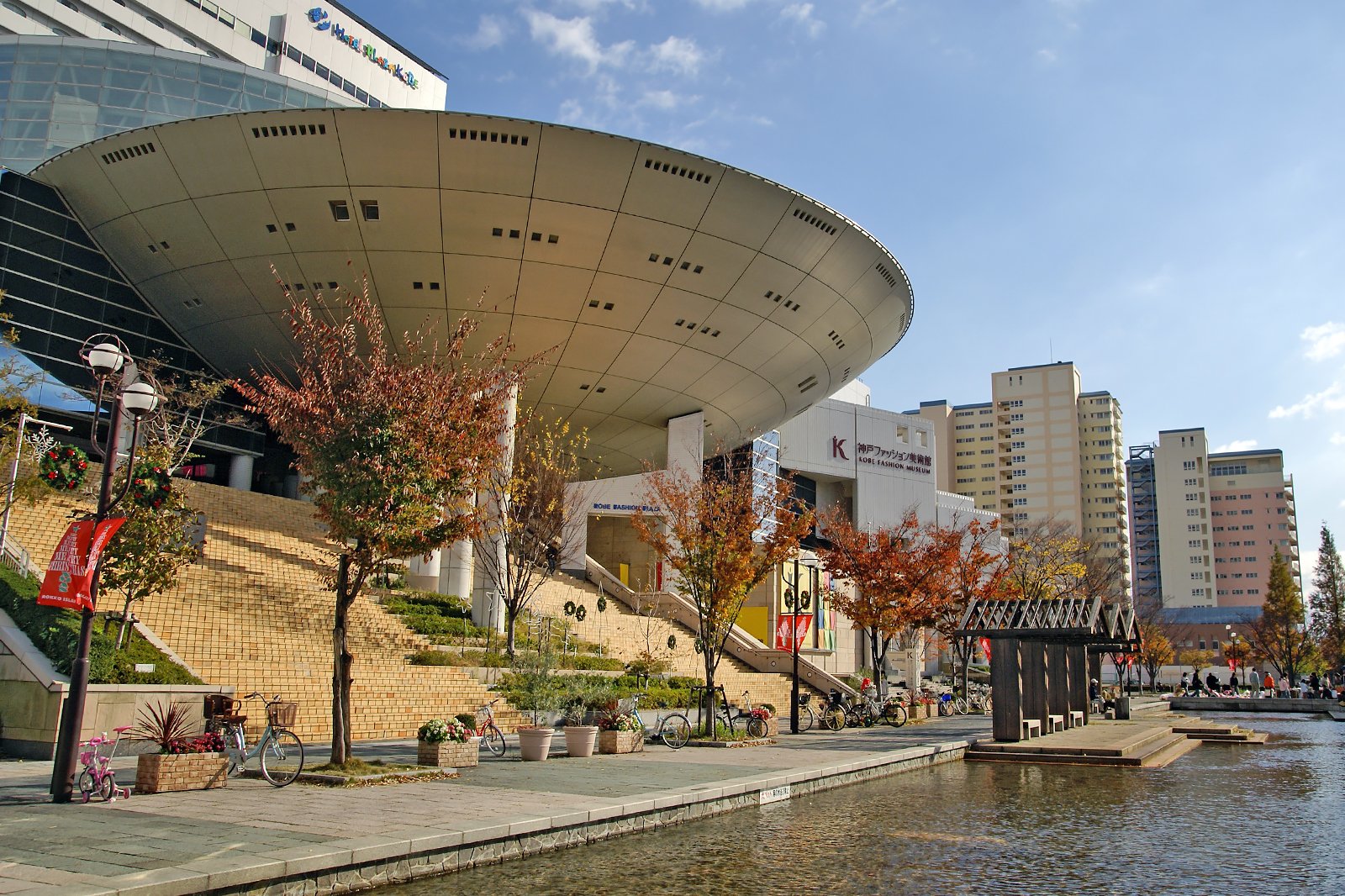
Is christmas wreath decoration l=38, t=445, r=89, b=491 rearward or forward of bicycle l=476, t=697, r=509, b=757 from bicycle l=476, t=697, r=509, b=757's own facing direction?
rearward

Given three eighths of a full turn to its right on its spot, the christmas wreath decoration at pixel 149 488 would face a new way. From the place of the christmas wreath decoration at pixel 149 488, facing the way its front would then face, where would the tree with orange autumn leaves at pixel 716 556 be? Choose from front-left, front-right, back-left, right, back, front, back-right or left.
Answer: back-right

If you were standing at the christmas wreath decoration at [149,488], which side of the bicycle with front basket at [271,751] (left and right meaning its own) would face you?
back

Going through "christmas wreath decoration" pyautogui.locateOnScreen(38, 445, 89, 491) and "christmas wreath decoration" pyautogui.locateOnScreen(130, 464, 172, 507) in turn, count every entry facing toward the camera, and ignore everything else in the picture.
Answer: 2

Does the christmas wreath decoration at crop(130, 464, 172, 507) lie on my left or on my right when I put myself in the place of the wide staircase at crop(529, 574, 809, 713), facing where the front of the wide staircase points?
on my right

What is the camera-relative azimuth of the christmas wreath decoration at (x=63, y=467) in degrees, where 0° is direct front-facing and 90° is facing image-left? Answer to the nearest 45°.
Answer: approximately 0°
